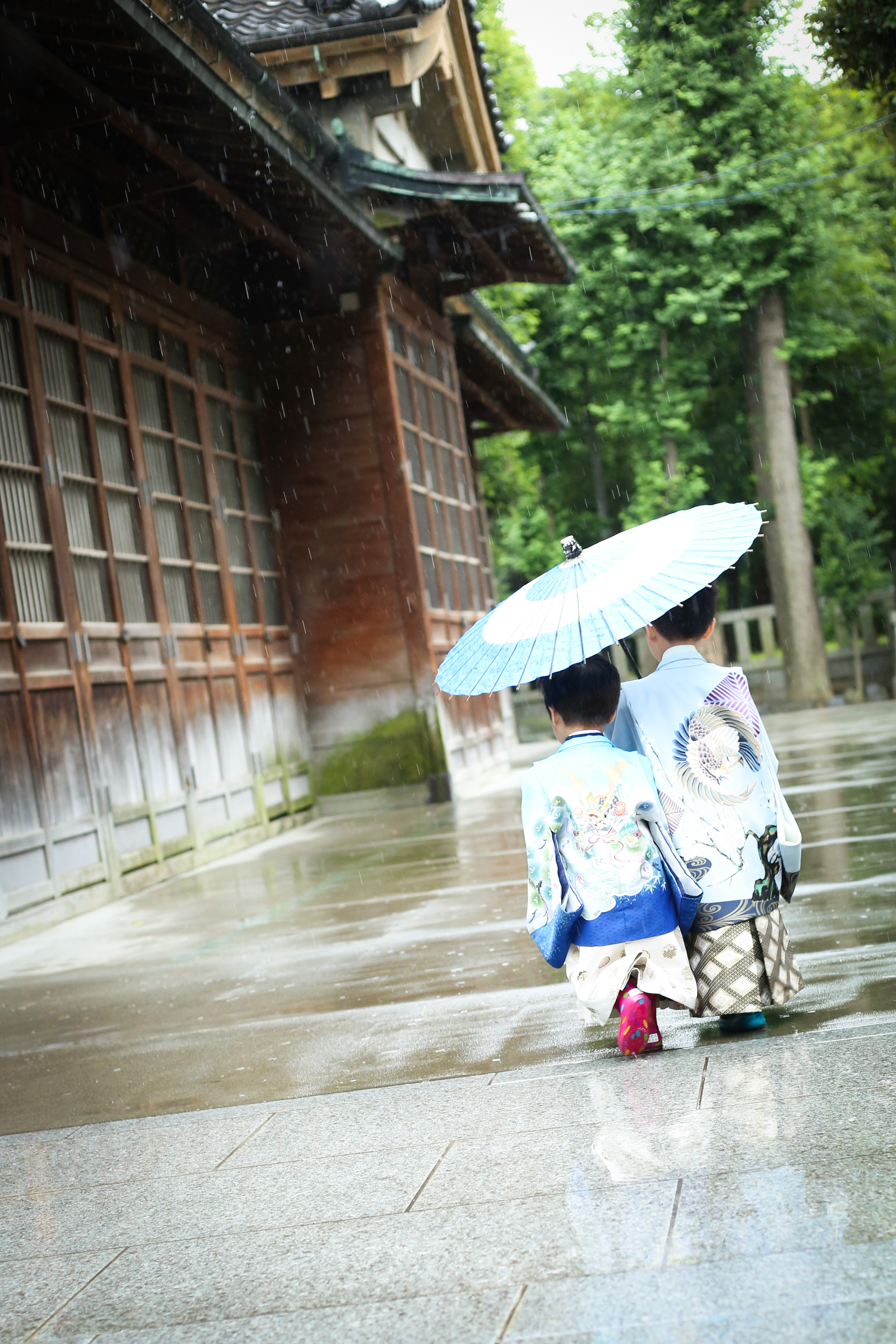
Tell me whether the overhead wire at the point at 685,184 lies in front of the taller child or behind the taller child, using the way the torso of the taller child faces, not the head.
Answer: in front

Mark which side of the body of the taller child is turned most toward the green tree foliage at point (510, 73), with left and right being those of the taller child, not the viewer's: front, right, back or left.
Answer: front

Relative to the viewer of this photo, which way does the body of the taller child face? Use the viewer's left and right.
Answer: facing away from the viewer

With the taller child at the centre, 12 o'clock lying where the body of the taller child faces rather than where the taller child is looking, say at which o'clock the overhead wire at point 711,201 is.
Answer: The overhead wire is roughly at 12 o'clock from the taller child.

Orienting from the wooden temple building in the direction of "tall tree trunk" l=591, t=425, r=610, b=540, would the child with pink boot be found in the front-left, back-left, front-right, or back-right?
back-right

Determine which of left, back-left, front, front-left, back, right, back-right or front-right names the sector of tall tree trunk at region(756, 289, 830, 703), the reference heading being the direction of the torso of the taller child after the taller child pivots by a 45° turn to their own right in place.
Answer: front-left

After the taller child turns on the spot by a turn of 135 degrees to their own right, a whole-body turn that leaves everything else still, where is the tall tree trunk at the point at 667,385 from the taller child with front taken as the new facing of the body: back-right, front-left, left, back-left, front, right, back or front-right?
back-left

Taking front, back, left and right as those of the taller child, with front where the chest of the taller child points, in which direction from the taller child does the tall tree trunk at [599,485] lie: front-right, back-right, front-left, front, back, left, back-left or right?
front

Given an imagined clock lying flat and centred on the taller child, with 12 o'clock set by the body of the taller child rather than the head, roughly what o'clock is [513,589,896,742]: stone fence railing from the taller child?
The stone fence railing is roughly at 12 o'clock from the taller child.

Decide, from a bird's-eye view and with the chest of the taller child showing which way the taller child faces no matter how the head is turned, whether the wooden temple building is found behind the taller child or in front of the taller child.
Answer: in front

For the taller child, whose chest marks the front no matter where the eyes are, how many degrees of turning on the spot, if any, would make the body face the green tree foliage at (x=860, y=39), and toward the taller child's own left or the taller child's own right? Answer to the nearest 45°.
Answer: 0° — they already face it

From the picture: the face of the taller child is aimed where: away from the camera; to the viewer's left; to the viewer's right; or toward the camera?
away from the camera
